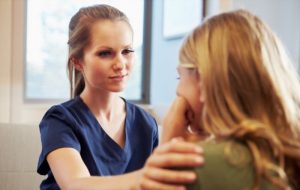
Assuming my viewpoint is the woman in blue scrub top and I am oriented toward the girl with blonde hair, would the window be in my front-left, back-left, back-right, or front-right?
back-left

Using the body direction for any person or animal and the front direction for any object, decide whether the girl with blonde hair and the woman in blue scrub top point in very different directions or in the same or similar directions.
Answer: very different directions

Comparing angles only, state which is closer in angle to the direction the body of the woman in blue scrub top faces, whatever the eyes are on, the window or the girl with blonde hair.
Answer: the girl with blonde hair

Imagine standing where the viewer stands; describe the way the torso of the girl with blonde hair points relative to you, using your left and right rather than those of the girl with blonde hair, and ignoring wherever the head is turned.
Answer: facing away from the viewer and to the left of the viewer

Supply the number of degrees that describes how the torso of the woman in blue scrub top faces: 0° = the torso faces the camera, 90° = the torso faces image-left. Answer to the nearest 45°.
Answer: approximately 315°

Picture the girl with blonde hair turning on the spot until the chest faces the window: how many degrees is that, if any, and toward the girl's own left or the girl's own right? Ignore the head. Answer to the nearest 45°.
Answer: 0° — they already face it

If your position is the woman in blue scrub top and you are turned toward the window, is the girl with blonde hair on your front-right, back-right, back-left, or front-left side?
back-right

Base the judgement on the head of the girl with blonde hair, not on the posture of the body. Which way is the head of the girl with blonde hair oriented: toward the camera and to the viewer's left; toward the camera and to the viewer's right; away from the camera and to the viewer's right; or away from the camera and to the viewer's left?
away from the camera and to the viewer's left

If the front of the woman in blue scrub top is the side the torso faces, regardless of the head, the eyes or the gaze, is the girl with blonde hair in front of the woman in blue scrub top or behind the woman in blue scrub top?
in front

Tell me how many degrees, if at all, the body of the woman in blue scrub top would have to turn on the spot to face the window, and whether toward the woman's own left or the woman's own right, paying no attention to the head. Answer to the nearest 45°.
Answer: approximately 135° to the woman's own left

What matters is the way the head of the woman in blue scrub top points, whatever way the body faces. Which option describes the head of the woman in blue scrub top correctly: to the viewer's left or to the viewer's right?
to the viewer's right

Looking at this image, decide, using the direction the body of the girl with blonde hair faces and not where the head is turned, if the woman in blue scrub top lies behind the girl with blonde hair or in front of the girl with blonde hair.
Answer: in front
